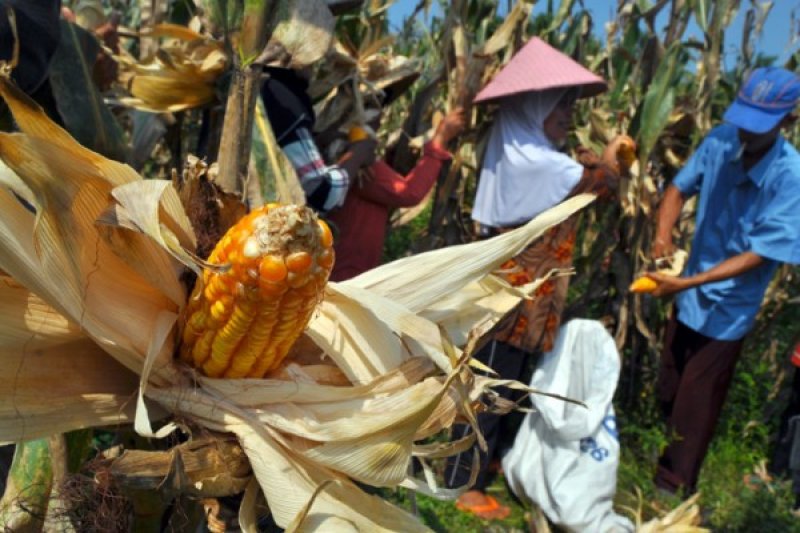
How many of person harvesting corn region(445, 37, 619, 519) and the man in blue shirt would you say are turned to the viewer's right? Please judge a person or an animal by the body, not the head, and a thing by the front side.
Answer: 1

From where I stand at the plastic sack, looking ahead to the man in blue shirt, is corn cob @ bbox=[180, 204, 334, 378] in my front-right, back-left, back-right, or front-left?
back-right

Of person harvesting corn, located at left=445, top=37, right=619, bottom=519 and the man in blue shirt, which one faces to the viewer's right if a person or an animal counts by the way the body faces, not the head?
the person harvesting corn

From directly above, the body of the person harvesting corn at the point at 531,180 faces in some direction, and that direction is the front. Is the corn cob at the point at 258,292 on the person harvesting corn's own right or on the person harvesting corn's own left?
on the person harvesting corn's own right

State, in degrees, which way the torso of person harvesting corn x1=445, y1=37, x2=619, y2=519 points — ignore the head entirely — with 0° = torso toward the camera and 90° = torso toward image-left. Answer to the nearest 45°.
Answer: approximately 270°

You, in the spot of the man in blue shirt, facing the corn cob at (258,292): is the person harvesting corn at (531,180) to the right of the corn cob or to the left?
right

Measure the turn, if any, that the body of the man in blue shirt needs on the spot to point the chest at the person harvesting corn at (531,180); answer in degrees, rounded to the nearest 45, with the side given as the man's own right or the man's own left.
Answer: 0° — they already face them
